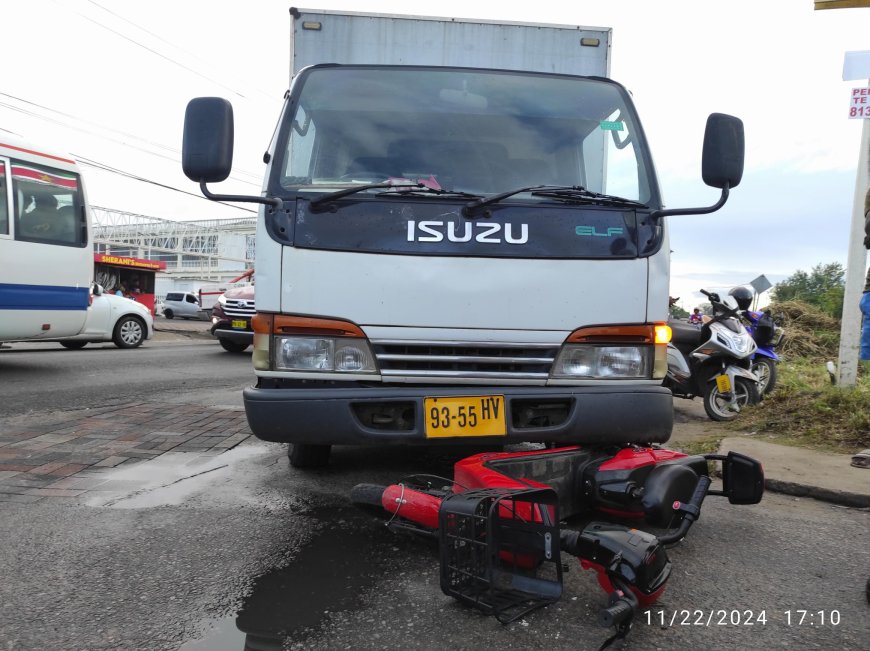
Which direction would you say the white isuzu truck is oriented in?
toward the camera

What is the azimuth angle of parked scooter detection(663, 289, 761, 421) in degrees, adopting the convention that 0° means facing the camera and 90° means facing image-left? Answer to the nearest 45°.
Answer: approximately 315°

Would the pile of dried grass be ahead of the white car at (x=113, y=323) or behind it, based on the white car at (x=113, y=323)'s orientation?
ahead

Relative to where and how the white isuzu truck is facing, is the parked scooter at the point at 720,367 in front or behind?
behind

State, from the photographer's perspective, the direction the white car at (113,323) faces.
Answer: facing to the right of the viewer

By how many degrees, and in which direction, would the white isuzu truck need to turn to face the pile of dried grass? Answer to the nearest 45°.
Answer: approximately 135° to its left
